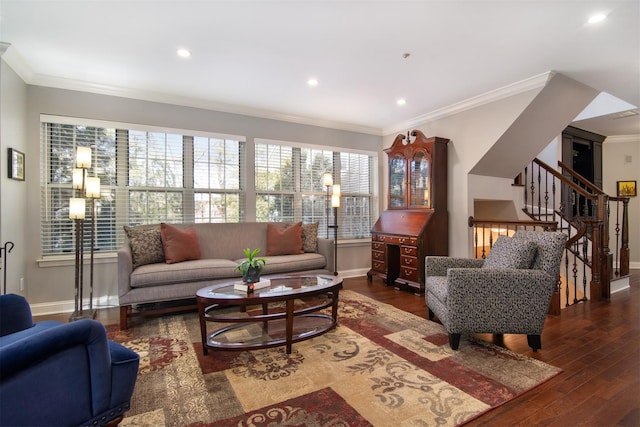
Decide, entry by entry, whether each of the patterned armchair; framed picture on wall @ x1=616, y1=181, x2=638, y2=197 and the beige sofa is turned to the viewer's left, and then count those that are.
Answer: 1

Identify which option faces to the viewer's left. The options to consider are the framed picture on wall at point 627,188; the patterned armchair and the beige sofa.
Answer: the patterned armchair

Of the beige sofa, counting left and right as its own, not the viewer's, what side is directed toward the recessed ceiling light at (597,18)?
front

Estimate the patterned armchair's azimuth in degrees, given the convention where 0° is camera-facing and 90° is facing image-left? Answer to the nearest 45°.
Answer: approximately 90°

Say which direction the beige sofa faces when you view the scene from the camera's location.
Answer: facing the viewer and to the right of the viewer

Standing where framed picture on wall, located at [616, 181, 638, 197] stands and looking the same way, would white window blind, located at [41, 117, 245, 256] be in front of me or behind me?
in front

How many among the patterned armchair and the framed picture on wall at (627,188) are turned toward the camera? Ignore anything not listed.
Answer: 1

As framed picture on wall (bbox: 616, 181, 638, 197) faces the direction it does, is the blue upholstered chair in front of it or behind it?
in front

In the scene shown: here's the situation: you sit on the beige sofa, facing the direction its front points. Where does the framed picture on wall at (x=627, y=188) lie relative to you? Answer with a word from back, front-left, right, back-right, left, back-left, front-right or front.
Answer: front-left

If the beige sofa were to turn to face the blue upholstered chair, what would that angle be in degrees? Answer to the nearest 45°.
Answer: approximately 45° to its right

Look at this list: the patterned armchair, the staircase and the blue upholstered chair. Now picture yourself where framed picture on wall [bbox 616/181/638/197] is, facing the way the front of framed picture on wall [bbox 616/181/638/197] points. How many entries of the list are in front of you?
3
